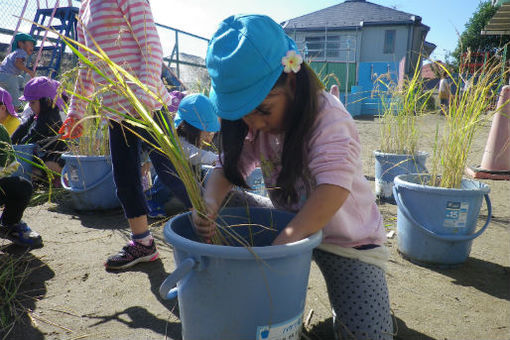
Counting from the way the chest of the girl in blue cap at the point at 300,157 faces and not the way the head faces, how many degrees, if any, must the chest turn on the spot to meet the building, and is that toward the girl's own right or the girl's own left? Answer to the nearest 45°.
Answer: approximately 135° to the girl's own right

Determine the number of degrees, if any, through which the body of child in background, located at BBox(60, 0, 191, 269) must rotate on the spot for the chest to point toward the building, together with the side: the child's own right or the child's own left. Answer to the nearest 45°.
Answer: approximately 180°

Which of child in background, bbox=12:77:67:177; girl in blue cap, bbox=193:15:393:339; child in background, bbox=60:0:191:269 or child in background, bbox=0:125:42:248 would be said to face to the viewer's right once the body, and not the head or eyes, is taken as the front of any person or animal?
child in background, bbox=0:125:42:248

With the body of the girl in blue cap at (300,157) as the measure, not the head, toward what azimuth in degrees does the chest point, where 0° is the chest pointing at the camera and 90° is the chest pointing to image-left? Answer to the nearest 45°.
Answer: approximately 45°

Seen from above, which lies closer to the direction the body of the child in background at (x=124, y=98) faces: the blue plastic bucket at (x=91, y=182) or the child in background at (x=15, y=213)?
the child in background

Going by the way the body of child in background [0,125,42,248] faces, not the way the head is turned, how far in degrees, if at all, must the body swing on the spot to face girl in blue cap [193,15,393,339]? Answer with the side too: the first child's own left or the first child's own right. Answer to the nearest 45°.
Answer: approximately 45° to the first child's own right

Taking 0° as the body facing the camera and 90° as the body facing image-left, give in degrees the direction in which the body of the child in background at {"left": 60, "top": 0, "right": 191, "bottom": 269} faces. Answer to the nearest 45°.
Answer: approximately 45°

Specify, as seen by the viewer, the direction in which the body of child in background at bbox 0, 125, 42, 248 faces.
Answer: to the viewer's right

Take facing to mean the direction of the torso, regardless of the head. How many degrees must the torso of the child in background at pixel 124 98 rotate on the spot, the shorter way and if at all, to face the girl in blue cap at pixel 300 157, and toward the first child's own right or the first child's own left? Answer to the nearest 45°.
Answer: approximately 90° to the first child's own left
